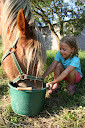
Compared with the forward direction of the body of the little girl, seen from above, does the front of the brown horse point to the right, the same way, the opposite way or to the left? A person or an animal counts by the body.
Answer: to the left

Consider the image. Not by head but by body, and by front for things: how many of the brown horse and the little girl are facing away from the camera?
0

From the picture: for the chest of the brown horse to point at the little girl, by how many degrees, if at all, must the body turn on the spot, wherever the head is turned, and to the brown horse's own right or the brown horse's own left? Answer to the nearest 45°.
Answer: approximately 90° to the brown horse's own left

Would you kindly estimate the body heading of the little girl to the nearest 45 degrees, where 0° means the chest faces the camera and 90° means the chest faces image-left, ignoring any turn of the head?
approximately 45°

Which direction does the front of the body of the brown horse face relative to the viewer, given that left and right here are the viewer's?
facing the viewer and to the right of the viewer
